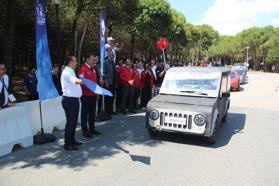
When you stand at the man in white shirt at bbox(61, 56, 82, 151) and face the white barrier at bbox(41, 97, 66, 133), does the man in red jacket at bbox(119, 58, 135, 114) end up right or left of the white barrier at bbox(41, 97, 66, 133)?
right

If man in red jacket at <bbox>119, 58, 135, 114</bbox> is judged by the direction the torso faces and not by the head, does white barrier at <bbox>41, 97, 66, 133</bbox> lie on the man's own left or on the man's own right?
on the man's own right

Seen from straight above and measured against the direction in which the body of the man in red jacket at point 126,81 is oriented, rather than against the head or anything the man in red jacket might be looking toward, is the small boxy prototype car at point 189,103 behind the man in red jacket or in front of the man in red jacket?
in front

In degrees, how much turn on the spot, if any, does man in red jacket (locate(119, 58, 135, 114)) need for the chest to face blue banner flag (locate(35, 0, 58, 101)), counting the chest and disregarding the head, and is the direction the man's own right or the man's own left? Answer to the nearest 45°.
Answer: approximately 90° to the man's own right

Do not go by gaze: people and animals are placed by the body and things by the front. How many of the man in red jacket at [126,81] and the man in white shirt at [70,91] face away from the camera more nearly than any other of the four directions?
0

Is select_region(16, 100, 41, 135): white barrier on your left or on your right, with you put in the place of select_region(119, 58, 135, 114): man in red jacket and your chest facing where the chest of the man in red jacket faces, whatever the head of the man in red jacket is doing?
on your right

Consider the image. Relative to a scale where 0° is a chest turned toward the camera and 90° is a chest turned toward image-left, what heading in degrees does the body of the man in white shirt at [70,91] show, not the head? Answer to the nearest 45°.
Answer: approximately 270°

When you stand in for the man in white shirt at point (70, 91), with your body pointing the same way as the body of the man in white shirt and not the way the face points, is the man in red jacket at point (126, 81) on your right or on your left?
on your left

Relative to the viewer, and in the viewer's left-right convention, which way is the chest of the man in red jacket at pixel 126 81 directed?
facing the viewer and to the right of the viewer

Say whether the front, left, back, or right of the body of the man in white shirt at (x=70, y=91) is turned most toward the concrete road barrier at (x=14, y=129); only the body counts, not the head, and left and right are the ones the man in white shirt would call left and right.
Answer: back
